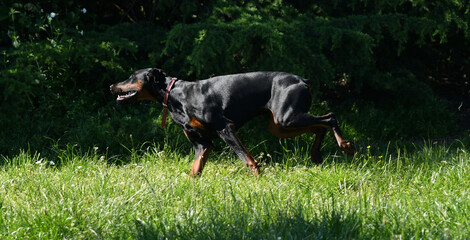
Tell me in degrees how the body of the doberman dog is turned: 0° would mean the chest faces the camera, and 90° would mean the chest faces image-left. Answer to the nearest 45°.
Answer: approximately 90°
